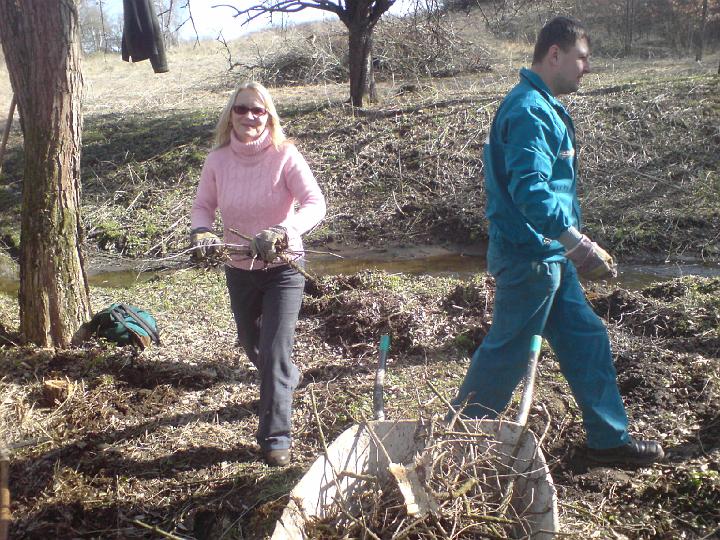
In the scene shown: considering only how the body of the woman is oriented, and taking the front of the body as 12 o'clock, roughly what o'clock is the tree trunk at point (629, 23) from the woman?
The tree trunk is roughly at 7 o'clock from the woman.

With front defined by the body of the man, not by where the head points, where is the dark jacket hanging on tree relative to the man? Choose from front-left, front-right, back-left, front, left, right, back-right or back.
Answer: back-left

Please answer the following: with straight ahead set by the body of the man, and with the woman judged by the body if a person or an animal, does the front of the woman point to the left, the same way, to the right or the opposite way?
to the right

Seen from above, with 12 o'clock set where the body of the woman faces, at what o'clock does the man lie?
The man is roughly at 10 o'clock from the woman.

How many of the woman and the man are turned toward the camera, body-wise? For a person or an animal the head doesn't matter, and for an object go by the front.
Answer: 1

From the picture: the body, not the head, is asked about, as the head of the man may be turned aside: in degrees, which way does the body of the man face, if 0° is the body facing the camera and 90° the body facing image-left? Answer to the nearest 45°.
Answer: approximately 270°

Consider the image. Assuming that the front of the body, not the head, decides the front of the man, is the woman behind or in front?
behind

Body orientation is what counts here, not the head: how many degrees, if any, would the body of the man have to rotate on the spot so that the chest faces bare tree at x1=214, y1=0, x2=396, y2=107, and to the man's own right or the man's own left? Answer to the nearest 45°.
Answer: approximately 90° to the man's own left

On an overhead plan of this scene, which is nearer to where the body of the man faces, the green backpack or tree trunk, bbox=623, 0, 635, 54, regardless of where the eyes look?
the tree trunk

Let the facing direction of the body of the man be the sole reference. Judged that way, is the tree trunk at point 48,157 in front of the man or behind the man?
behind

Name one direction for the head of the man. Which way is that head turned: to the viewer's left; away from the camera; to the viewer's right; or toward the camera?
to the viewer's right

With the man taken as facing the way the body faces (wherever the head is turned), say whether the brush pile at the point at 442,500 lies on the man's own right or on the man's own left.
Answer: on the man's own right
